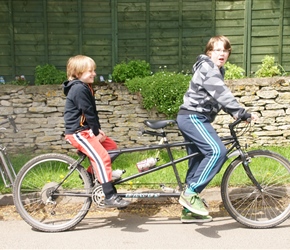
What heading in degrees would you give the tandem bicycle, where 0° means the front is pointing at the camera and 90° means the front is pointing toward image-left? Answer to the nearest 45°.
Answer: approximately 270°

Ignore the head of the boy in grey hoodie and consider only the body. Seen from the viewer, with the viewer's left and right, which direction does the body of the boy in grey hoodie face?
facing to the right of the viewer

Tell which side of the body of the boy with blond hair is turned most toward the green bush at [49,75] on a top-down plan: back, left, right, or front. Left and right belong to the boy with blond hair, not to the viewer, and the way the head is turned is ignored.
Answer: left

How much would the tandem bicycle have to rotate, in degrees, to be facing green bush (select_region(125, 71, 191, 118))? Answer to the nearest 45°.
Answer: approximately 90° to its left

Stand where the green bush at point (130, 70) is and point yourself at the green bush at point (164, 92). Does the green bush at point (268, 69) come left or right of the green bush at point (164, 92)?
left

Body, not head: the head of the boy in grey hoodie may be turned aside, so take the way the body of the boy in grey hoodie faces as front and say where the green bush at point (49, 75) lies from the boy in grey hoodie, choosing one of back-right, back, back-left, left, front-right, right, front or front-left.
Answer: back-left

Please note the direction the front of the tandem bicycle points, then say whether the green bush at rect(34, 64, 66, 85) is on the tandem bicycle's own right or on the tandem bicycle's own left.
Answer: on the tandem bicycle's own left

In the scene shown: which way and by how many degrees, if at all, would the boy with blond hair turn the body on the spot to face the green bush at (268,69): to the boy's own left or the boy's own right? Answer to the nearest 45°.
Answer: approximately 45° to the boy's own left

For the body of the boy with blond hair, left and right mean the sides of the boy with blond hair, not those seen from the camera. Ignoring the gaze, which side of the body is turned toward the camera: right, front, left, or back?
right
